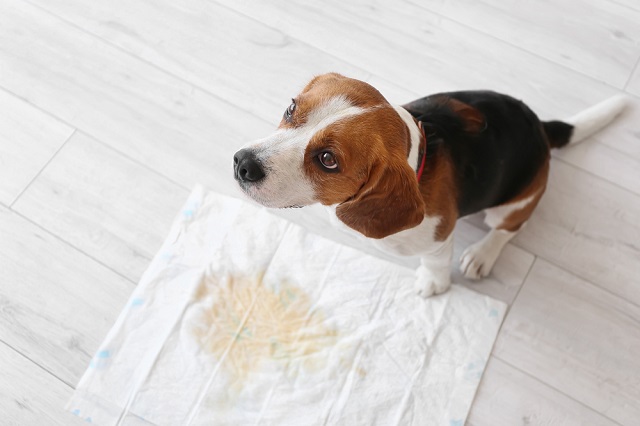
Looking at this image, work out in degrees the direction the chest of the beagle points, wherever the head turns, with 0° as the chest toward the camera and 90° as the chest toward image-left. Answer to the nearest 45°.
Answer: approximately 45°
